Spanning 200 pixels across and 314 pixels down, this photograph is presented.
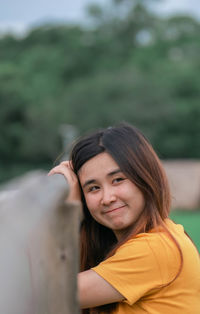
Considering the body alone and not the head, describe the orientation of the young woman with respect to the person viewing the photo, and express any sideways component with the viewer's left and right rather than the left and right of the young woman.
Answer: facing to the left of the viewer

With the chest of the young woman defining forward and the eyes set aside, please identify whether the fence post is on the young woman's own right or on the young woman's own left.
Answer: on the young woman's own left
